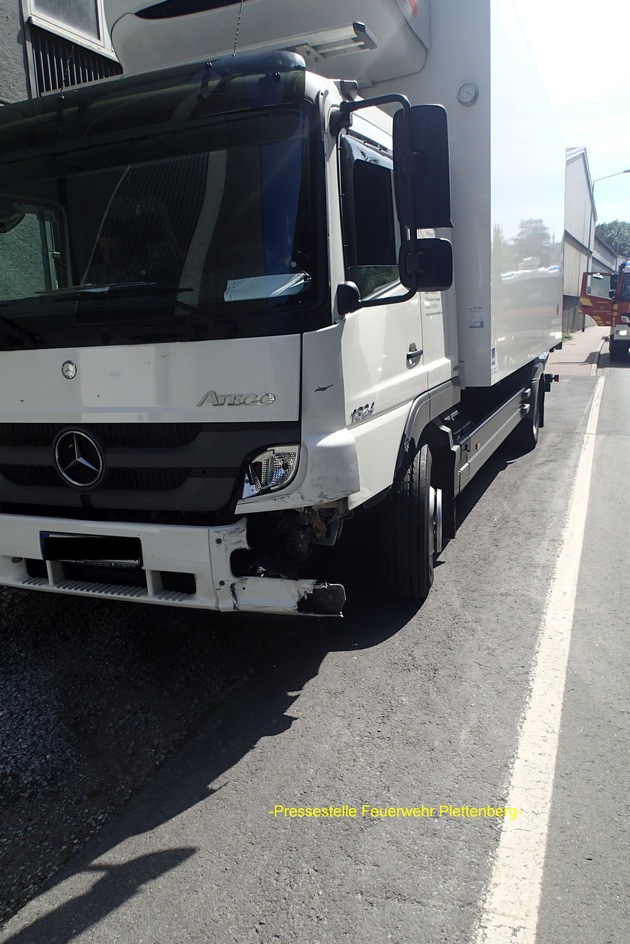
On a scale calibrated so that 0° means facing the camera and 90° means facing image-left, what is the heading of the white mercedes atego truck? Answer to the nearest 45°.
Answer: approximately 45°

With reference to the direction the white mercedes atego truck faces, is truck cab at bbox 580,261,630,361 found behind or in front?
behind
